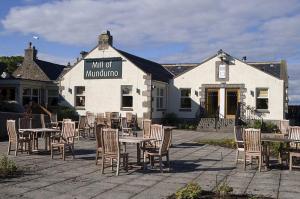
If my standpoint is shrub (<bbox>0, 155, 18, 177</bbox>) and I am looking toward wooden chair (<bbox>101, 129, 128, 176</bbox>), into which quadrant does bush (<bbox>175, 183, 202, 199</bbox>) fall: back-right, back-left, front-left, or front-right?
front-right

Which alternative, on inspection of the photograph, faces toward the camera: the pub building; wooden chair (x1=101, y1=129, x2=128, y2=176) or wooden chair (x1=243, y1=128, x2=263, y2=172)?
the pub building

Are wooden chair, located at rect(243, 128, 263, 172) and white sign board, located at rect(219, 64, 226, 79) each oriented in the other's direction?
yes

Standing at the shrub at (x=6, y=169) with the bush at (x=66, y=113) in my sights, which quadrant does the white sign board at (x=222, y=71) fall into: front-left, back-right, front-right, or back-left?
front-right

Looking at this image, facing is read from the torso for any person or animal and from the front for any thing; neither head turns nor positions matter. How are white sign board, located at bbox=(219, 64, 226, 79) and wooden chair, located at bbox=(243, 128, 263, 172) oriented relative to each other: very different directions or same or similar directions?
very different directions

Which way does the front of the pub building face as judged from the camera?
facing the viewer

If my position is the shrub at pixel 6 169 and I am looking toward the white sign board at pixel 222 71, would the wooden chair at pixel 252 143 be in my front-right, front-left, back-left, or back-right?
front-right

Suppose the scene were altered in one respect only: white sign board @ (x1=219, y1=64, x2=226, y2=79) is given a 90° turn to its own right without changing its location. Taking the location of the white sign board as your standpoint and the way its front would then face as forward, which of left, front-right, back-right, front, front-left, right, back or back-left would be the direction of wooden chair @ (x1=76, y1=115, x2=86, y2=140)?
front-left

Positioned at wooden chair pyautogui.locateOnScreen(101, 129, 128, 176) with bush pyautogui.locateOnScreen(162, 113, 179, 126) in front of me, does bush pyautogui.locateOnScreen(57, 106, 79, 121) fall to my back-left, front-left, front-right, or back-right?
front-left

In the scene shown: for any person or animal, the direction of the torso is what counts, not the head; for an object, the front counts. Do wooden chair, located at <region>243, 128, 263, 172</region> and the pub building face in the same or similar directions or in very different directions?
very different directions

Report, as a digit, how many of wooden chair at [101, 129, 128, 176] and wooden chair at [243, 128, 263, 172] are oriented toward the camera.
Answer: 0

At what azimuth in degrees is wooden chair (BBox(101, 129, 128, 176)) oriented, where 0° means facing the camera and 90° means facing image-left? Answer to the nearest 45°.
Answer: approximately 225°

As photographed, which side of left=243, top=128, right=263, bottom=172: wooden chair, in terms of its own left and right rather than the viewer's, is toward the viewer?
back

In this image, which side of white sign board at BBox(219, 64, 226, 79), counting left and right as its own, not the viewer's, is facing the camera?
front
